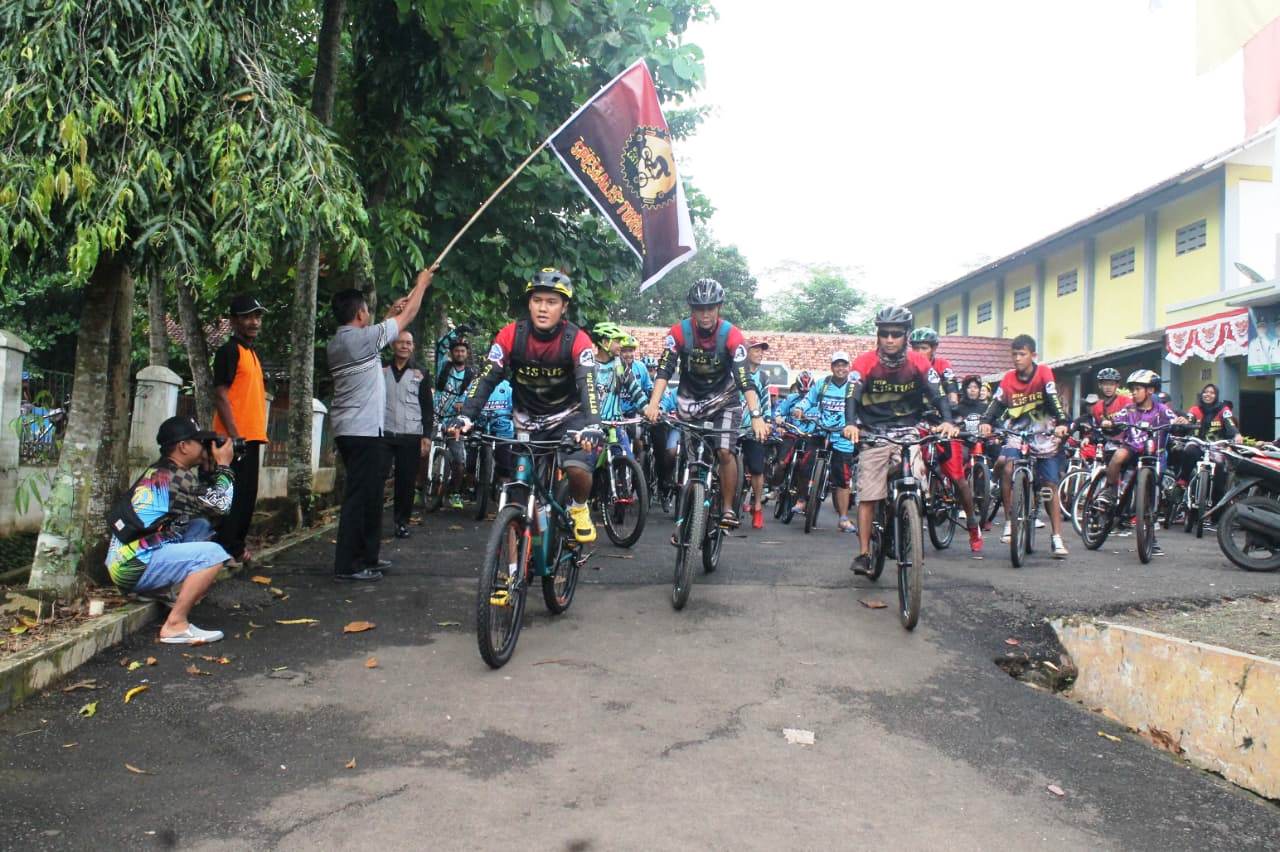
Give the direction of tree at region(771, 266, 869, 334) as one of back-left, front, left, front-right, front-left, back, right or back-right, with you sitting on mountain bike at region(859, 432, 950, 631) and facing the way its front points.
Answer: back

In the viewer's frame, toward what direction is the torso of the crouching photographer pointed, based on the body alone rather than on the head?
to the viewer's right

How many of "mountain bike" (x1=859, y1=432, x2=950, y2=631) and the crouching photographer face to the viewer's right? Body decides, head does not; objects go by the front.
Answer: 1

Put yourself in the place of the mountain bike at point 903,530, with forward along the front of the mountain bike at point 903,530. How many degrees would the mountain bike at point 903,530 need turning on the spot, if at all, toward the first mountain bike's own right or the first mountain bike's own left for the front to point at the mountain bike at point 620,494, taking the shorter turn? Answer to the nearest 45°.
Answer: approximately 135° to the first mountain bike's own right

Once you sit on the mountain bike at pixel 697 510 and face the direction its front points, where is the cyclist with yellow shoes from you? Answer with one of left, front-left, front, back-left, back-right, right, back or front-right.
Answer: front-right

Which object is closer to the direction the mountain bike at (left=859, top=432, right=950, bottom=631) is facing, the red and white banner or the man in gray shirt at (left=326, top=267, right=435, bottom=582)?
the man in gray shirt

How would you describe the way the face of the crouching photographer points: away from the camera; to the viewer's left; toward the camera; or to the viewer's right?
to the viewer's right

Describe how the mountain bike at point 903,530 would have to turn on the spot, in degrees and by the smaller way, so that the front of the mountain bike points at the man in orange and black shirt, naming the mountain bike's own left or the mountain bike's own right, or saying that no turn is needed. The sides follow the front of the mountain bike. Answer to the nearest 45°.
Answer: approximately 90° to the mountain bike's own right

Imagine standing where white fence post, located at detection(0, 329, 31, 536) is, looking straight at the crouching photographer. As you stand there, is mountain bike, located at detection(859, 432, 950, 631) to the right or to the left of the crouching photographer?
left

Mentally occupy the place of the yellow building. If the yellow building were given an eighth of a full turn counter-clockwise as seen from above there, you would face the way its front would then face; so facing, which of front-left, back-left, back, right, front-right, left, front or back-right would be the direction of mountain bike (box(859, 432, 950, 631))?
front

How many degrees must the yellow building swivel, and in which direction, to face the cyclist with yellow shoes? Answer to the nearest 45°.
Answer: approximately 45° to its left

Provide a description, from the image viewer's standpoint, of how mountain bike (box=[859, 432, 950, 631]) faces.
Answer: facing the viewer

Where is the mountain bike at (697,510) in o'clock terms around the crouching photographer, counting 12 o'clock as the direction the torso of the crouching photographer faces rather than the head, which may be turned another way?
The mountain bike is roughly at 12 o'clock from the crouching photographer.

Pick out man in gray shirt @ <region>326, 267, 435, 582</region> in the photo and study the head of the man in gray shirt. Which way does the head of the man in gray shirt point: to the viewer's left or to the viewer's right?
to the viewer's right

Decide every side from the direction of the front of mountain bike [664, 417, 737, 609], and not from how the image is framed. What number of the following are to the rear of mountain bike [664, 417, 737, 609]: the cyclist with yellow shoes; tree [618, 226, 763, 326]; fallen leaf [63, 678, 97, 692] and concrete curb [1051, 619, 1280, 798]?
1
